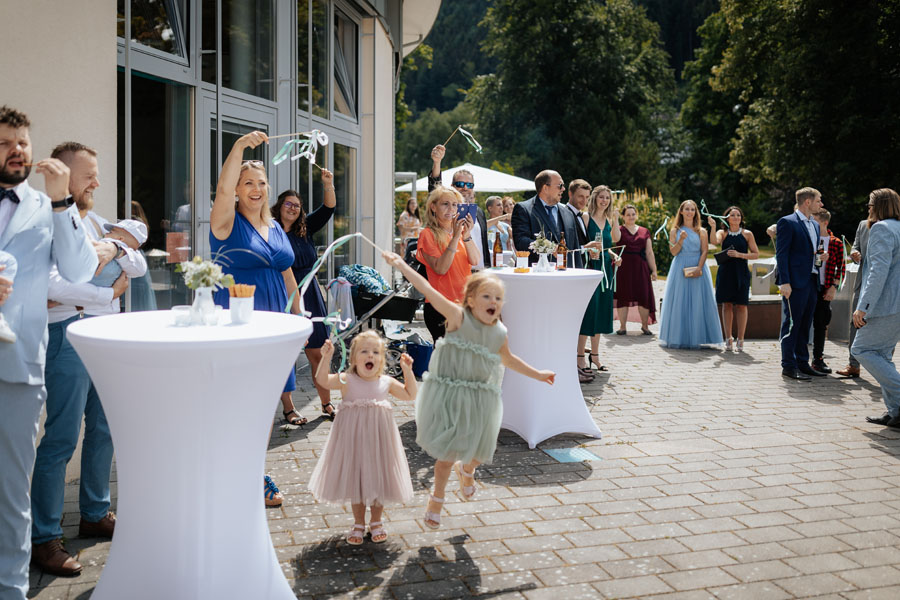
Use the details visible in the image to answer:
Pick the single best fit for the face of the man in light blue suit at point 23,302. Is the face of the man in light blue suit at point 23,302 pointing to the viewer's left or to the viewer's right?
to the viewer's right

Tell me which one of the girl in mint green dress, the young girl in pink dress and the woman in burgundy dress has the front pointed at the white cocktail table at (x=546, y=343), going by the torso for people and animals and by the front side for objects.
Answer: the woman in burgundy dress

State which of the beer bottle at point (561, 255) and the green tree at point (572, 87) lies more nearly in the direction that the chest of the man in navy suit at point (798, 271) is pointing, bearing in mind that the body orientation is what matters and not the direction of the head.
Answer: the beer bottle

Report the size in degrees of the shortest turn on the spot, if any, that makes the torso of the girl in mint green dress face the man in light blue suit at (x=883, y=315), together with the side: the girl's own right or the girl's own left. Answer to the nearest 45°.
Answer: approximately 90° to the girl's own left

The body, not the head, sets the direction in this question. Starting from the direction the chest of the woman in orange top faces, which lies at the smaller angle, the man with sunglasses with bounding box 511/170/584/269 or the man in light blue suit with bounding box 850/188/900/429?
the man in light blue suit
